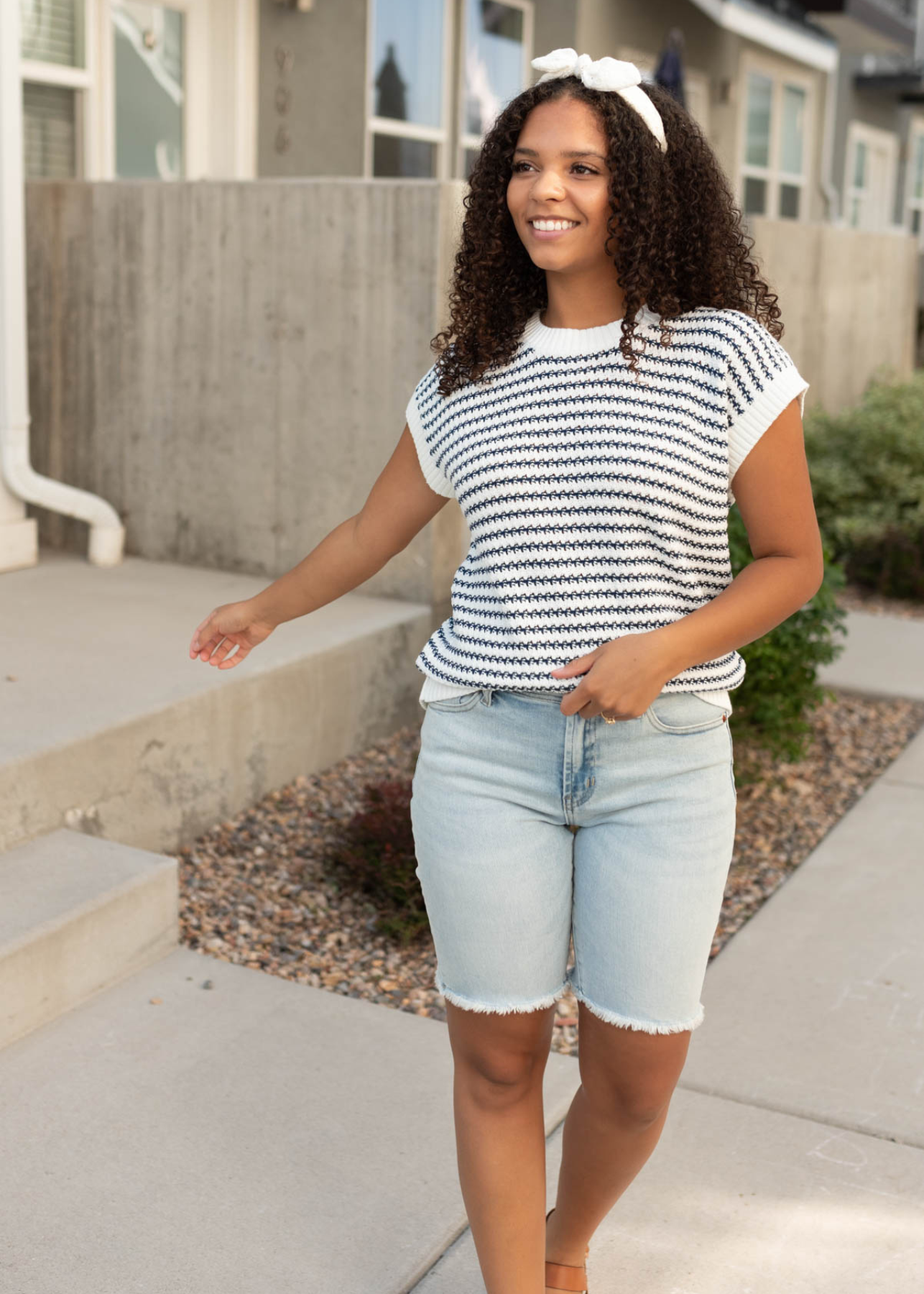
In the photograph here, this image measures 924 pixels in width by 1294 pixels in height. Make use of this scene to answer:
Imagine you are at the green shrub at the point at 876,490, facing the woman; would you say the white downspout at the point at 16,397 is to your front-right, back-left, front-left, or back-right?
front-right

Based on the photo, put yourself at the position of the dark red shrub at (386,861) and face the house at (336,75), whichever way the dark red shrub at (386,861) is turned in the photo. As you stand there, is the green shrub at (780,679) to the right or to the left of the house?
right

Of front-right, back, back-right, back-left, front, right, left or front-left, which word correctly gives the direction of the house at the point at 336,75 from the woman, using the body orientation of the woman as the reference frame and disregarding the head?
back

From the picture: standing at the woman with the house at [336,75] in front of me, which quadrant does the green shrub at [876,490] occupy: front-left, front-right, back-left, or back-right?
front-right

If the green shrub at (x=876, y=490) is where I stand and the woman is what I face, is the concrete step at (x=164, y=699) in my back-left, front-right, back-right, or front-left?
front-right

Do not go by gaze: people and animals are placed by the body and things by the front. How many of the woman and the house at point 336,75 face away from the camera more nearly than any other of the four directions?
0

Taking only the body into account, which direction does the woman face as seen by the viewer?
toward the camera

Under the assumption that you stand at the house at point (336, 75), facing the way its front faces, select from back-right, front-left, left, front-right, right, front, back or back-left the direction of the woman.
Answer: front-right

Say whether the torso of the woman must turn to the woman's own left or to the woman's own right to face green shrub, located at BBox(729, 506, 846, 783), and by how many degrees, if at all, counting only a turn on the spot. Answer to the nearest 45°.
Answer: approximately 180°

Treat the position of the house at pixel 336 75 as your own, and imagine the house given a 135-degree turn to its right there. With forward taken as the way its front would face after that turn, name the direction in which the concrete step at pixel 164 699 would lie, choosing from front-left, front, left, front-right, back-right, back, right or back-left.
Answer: left

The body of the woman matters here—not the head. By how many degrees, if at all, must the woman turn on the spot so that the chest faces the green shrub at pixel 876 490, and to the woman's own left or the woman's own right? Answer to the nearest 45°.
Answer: approximately 180°

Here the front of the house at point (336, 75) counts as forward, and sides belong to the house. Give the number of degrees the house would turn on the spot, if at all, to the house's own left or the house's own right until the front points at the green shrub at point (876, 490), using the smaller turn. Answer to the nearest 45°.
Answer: approximately 45° to the house's own left

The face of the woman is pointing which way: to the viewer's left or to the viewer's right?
to the viewer's left

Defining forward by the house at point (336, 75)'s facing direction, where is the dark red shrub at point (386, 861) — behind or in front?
in front

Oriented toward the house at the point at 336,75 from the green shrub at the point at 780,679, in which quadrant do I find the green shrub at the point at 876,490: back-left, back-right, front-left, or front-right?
front-right
